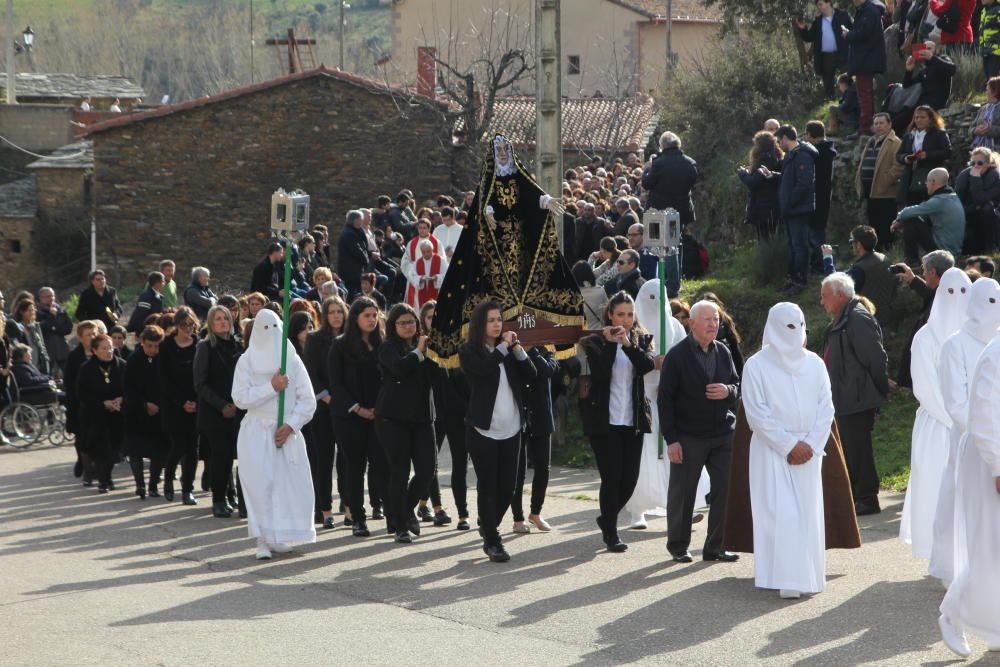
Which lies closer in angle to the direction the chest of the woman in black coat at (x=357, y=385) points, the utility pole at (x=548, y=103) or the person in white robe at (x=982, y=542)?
the person in white robe

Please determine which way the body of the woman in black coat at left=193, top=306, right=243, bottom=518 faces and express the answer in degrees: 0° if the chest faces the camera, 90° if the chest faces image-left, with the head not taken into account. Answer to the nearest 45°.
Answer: approximately 315°

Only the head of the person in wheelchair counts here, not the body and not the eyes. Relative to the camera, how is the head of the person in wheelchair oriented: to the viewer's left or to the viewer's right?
to the viewer's right

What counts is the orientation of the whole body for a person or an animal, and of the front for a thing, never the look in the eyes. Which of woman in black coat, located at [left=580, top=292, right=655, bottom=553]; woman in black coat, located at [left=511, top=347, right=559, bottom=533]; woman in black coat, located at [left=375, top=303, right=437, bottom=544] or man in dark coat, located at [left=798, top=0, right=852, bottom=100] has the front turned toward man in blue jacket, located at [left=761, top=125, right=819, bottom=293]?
the man in dark coat

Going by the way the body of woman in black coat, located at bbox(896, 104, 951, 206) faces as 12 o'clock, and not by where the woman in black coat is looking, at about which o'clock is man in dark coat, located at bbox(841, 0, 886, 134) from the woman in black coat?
The man in dark coat is roughly at 4 o'clock from the woman in black coat.

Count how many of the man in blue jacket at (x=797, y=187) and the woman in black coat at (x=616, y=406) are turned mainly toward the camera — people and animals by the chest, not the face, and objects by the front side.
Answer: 1

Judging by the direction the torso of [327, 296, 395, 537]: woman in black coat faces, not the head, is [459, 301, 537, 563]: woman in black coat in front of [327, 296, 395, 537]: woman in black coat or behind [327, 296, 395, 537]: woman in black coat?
in front

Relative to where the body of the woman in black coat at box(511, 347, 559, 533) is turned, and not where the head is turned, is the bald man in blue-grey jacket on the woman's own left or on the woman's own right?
on the woman's own left

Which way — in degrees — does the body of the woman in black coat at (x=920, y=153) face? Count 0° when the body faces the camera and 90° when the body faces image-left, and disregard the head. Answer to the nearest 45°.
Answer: approximately 45°
